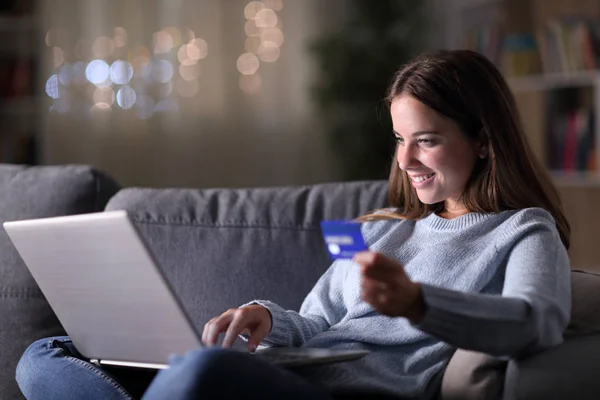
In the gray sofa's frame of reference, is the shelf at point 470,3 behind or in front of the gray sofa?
behind

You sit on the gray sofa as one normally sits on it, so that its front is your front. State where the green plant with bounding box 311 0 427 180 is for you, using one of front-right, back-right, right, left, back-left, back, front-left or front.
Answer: back

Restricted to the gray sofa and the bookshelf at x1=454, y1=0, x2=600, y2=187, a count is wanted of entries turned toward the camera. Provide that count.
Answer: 2

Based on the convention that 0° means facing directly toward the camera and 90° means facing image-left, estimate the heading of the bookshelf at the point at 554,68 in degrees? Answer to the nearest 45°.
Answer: approximately 0°

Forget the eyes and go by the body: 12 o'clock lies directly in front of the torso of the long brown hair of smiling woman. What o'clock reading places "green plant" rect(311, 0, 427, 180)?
The green plant is roughly at 4 o'clock from the long brown hair of smiling woman.

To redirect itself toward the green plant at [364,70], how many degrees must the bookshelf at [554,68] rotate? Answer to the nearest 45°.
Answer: approximately 135° to its right

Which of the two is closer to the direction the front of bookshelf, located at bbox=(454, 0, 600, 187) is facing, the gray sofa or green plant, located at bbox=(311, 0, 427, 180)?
the gray sofa
